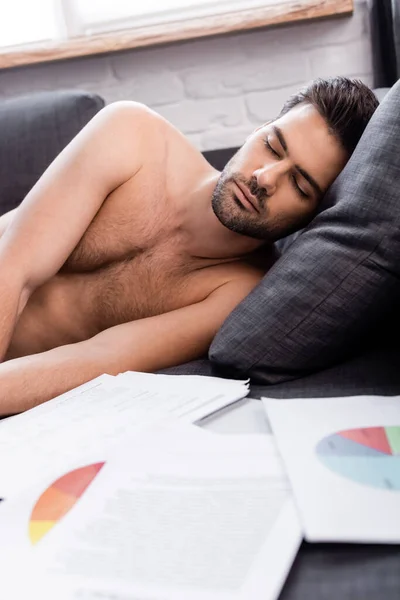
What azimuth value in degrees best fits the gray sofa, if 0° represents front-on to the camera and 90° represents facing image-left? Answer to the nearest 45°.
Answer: approximately 0°

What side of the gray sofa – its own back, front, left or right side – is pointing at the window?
back
